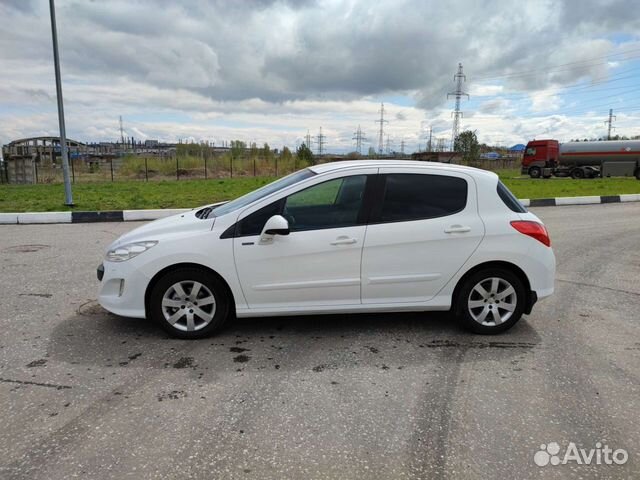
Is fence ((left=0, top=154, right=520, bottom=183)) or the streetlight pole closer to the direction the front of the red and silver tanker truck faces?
the fence

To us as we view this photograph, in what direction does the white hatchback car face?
facing to the left of the viewer

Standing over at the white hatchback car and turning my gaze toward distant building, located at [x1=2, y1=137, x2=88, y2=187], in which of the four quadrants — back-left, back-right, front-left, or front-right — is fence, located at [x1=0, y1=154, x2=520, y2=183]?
front-right

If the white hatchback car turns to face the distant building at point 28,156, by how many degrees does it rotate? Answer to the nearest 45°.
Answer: approximately 45° to its right

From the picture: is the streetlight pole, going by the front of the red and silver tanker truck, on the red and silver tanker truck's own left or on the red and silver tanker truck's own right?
on the red and silver tanker truck's own left

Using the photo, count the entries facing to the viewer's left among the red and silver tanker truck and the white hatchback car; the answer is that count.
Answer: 2

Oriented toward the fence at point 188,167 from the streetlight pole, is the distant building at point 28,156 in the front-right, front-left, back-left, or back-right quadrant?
front-left

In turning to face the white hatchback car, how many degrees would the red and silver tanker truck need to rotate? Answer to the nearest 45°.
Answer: approximately 90° to its left

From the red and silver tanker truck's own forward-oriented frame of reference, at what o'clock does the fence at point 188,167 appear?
The fence is roughly at 11 o'clock from the red and silver tanker truck.

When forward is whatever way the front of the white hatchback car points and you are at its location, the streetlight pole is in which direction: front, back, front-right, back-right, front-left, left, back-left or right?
front-right

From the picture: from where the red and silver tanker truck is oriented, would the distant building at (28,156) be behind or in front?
in front

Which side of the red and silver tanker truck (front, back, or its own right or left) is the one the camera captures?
left
